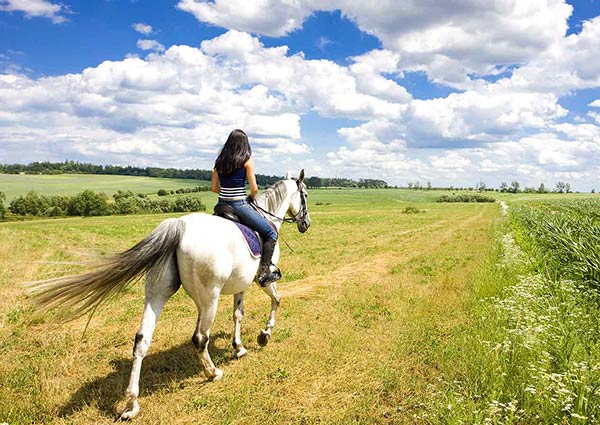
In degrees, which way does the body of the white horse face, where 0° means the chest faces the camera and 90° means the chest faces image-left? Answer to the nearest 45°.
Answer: approximately 225°

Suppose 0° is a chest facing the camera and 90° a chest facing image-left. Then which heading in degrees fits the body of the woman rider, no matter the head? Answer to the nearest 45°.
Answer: approximately 225°
